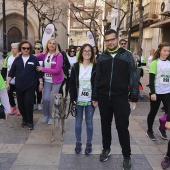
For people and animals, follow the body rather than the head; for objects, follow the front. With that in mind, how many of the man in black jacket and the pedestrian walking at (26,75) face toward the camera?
2

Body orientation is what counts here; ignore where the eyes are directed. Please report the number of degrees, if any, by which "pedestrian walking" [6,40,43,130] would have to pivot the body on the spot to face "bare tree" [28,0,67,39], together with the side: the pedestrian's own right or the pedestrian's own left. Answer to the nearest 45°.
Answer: approximately 180°

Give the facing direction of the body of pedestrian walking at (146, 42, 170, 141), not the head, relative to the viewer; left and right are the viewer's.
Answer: facing the viewer and to the right of the viewer

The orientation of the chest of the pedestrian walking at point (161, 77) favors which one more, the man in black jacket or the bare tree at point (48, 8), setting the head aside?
the man in black jacket

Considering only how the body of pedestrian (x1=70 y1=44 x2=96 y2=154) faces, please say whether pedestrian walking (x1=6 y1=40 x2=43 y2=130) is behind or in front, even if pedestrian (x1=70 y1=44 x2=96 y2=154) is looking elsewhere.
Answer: behind

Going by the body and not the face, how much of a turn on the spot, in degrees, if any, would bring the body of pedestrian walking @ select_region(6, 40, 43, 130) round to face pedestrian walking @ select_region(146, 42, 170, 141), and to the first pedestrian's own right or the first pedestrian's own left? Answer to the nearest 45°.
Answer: approximately 45° to the first pedestrian's own left

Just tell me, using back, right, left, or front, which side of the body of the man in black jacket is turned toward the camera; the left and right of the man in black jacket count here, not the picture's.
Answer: front

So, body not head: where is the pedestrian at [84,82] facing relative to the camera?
toward the camera

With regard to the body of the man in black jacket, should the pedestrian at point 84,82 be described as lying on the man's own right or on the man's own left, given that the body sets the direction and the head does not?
on the man's own right

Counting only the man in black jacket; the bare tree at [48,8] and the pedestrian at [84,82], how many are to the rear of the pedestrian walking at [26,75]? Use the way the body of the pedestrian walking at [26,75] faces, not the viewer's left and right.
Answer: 1

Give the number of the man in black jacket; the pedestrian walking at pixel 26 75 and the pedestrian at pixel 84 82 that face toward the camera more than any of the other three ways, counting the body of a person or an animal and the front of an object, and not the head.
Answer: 3

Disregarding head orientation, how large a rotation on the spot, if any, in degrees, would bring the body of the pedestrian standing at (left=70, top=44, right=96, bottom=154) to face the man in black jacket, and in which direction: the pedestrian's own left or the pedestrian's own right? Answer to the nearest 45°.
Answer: approximately 45° to the pedestrian's own left

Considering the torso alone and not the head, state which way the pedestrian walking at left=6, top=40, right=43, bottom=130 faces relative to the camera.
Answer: toward the camera

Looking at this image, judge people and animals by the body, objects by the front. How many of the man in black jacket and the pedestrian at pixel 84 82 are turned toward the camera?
2
